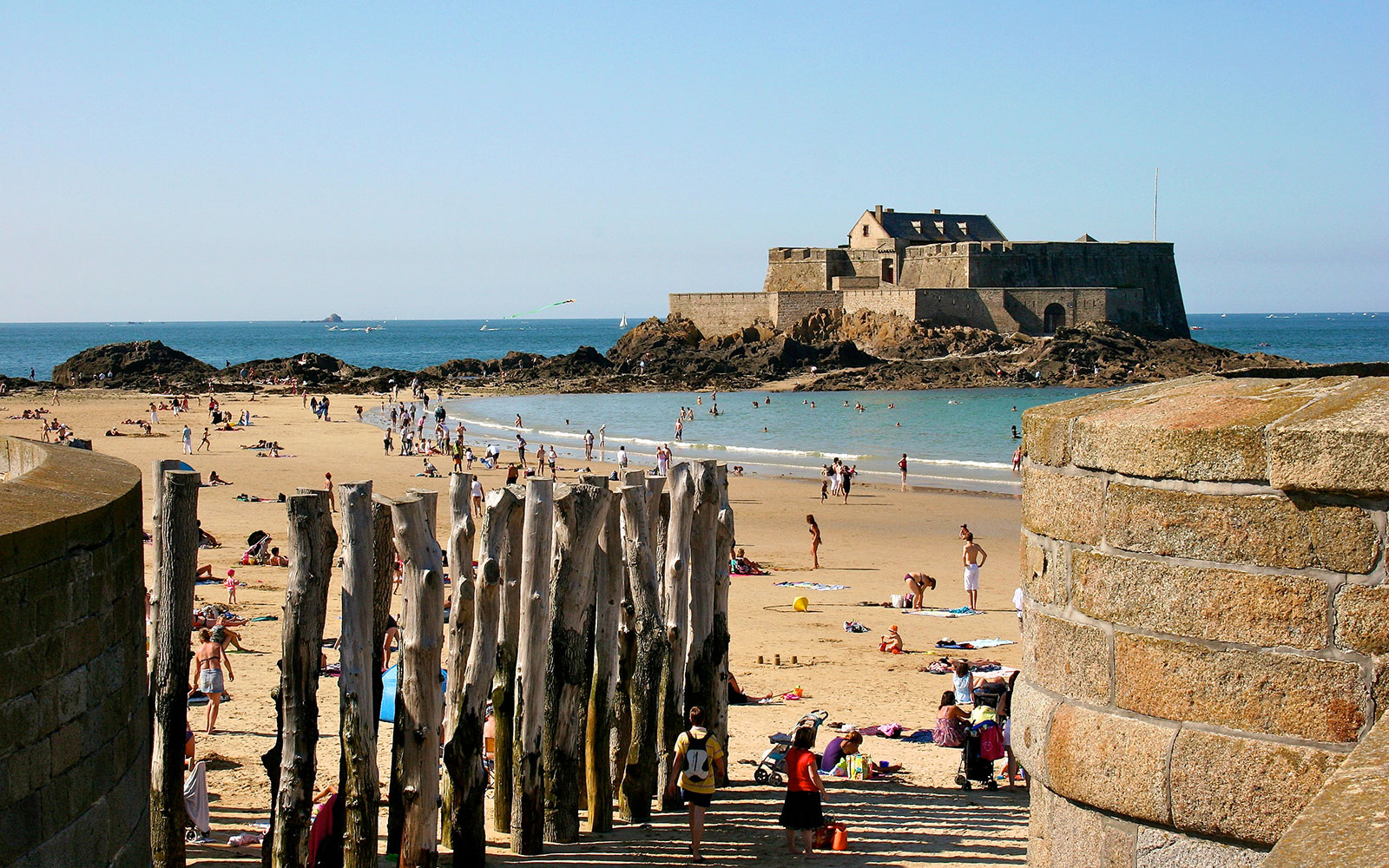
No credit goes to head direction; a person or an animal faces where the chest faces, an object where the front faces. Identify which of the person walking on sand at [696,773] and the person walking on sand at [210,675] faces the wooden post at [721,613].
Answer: the person walking on sand at [696,773]

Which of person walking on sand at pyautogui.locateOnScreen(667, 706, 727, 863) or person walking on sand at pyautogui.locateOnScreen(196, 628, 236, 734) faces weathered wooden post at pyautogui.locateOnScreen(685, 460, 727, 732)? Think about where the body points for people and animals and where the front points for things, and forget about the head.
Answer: person walking on sand at pyautogui.locateOnScreen(667, 706, 727, 863)

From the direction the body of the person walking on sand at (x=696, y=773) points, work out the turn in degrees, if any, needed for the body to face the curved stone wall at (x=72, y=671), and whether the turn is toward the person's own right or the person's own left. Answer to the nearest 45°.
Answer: approximately 135° to the person's own left

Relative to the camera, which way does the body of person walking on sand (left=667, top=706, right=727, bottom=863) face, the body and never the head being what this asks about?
away from the camera

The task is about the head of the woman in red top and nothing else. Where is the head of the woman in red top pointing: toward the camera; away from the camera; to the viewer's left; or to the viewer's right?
away from the camera
